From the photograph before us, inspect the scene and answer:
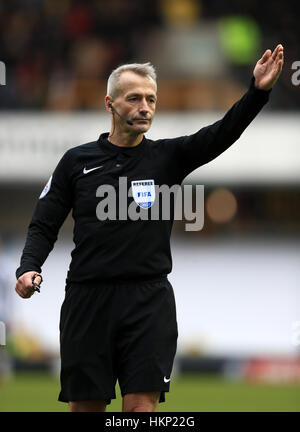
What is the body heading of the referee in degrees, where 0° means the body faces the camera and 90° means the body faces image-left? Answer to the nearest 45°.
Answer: approximately 0°
